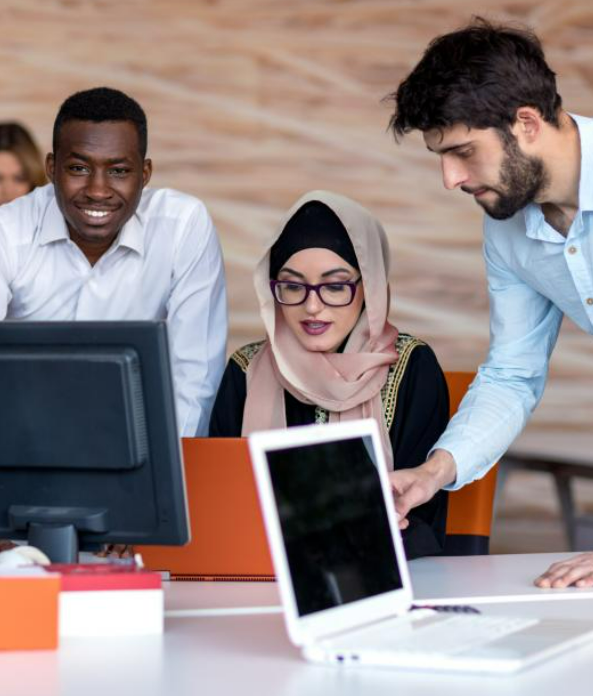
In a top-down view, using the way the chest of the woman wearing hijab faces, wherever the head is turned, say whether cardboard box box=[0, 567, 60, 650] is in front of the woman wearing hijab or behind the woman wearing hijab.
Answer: in front

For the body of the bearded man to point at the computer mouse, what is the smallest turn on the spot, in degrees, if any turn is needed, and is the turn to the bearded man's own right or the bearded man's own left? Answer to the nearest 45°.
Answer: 0° — they already face it

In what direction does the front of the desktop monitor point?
away from the camera

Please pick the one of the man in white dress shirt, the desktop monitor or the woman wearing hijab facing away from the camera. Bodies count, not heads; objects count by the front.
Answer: the desktop monitor

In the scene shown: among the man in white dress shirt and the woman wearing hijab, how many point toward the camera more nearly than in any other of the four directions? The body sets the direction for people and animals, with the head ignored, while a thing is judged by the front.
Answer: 2

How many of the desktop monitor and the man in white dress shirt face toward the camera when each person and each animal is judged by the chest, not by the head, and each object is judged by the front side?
1

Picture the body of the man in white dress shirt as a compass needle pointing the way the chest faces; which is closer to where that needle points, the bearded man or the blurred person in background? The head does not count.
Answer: the bearded man

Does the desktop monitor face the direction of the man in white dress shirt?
yes

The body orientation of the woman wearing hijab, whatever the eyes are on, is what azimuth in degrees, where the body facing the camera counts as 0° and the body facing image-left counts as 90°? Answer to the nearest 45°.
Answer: approximately 0°

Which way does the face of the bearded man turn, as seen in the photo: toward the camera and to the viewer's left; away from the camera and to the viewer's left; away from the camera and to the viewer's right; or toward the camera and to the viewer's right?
toward the camera and to the viewer's left

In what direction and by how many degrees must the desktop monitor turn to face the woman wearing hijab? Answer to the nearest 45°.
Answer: approximately 45° to its right

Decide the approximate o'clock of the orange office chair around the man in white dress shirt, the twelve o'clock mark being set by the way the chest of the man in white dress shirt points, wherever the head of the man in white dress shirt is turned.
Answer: The orange office chair is roughly at 10 o'clock from the man in white dress shirt.
